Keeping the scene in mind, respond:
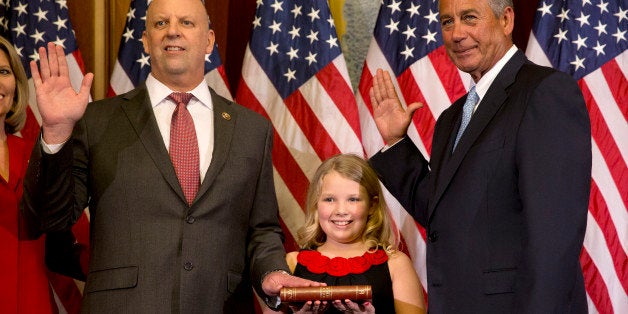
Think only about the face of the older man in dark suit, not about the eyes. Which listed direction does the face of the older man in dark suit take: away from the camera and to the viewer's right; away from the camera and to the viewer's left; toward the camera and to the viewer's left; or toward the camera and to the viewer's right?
toward the camera and to the viewer's left

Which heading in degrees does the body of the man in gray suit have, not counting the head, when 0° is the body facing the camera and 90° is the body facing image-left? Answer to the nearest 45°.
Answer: approximately 0°

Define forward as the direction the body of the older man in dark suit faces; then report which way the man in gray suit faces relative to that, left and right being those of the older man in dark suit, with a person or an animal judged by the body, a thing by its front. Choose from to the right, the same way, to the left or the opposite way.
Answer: to the left

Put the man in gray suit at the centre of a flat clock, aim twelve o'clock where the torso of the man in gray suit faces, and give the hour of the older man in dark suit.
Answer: The older man in dark suit is roughly at 10 o'clock from the man in gray suit.

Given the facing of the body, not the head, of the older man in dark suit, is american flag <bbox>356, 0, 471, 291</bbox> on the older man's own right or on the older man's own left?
on the older man's own right

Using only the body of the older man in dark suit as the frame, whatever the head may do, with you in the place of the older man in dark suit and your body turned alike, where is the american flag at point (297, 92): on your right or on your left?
on your right

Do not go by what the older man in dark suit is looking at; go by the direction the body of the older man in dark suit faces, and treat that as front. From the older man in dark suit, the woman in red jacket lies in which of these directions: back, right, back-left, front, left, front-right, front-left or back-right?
front-right

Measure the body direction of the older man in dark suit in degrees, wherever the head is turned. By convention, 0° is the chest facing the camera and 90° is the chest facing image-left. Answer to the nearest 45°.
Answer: approximately 45°

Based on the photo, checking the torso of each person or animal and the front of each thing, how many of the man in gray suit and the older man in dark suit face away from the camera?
0

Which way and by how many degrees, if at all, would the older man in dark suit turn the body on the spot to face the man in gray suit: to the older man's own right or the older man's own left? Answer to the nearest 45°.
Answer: approximately 45° to the older man's own right
